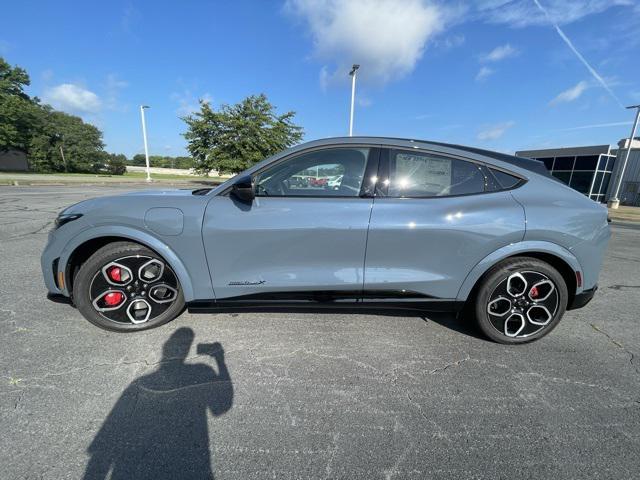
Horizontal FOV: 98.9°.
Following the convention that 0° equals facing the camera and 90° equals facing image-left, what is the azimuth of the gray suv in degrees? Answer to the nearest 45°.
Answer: approximately 90°

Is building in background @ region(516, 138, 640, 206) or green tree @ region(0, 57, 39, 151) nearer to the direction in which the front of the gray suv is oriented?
the green tree

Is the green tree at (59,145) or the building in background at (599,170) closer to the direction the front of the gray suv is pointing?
the green tree

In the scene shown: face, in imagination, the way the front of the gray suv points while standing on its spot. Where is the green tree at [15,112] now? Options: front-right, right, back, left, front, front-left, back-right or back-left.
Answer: front-right

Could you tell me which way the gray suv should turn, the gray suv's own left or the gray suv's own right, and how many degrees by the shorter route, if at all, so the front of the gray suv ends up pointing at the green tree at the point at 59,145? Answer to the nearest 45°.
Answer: approximately 45° to the gray suv's own right

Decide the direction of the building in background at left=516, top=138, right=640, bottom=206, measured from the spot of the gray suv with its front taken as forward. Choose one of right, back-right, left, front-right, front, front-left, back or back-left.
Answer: back-right

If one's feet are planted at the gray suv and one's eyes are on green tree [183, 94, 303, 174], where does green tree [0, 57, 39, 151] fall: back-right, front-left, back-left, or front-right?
front-left

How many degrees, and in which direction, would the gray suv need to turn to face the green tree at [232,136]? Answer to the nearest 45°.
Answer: approximately 90° to its right
